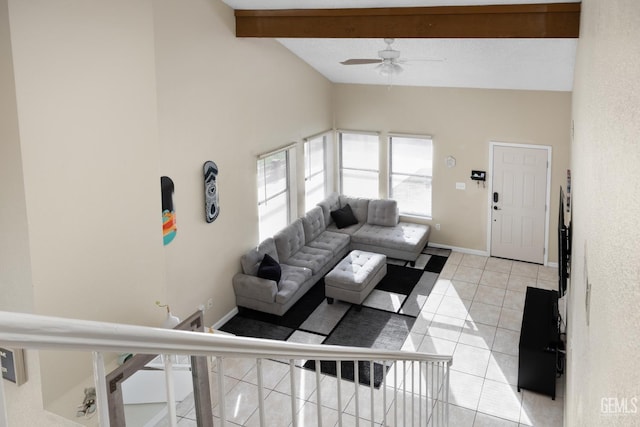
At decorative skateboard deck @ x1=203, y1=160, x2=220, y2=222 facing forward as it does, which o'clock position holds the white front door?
The white front door is roughly at 10 o'clock from the decorative skateboard deck.

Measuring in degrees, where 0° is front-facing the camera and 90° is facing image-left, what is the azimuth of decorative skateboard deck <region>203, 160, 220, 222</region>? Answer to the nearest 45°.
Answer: approximately 315°

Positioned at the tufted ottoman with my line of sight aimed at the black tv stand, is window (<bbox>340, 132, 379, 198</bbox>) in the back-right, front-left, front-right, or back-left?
back-left

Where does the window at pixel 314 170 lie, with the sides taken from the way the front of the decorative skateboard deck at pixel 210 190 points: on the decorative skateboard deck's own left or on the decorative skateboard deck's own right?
on the decorative skateboard deck's own left

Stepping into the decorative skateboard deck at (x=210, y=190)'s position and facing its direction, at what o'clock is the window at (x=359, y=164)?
The window is roughly at 9 o'clock from the decorative skateboard deck.

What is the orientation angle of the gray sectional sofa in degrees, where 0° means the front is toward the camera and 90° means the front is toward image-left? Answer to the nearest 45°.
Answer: approximately 315°

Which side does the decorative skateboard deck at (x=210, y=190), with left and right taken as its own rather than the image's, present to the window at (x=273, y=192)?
left
